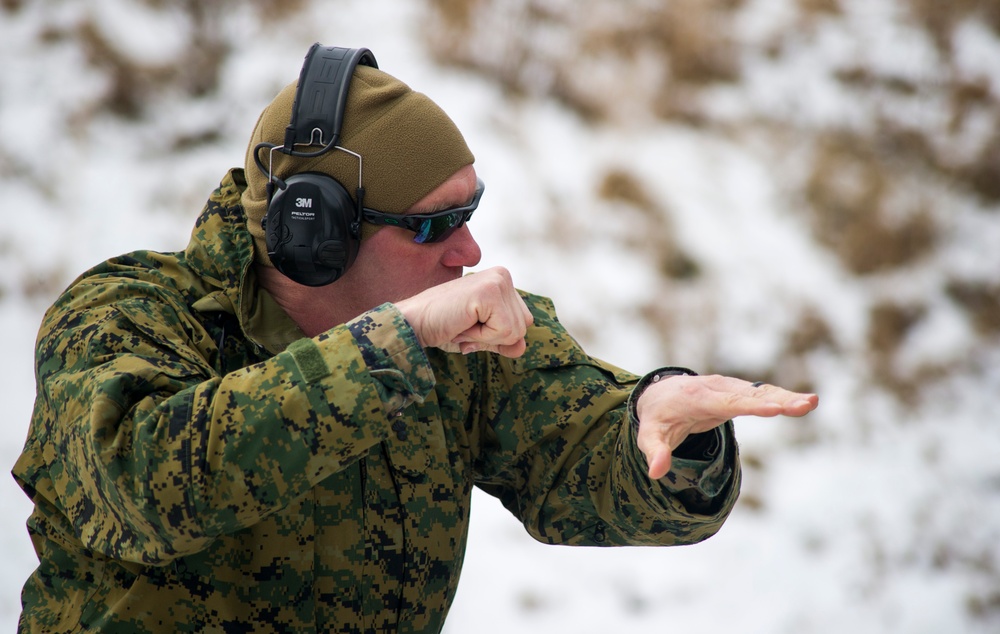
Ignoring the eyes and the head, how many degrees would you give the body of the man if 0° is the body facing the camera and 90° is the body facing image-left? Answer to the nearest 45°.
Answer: approximately 315°

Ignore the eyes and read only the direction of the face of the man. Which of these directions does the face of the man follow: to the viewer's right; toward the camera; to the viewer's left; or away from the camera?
to the viewer's right
